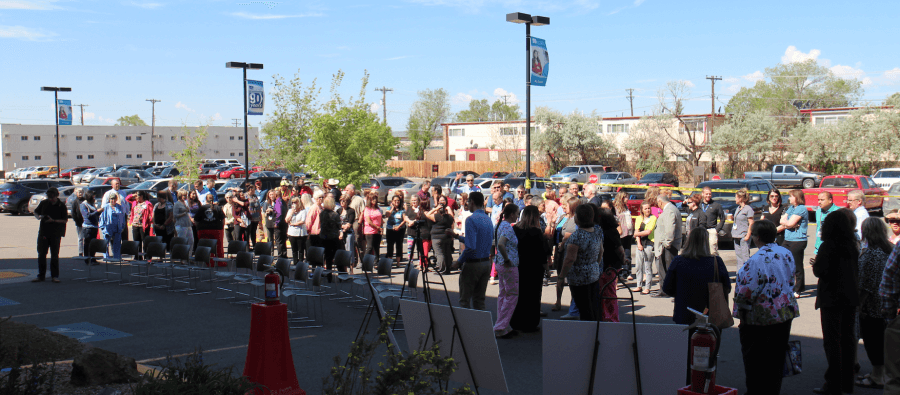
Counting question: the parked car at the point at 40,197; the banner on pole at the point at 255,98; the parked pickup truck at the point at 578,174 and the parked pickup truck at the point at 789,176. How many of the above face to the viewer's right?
1

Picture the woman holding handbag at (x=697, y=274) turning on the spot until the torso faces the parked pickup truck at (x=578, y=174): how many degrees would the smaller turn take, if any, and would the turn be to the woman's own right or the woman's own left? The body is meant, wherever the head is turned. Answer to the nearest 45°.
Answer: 0° — they already face it

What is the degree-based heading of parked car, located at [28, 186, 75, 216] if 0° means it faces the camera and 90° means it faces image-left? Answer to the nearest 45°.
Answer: approximately 45°

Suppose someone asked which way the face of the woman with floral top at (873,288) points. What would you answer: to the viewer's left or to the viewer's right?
to the viewer's left

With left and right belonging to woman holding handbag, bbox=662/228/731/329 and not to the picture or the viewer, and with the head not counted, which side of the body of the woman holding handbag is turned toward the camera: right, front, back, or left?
back

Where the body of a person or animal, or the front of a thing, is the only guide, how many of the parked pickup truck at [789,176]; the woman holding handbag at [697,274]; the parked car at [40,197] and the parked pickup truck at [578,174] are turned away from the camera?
1

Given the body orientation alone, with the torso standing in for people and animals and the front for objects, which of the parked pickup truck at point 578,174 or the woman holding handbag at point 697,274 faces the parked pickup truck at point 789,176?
the woman holding handbag

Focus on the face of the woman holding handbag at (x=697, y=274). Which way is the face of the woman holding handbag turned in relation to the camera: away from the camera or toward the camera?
away from the camera
